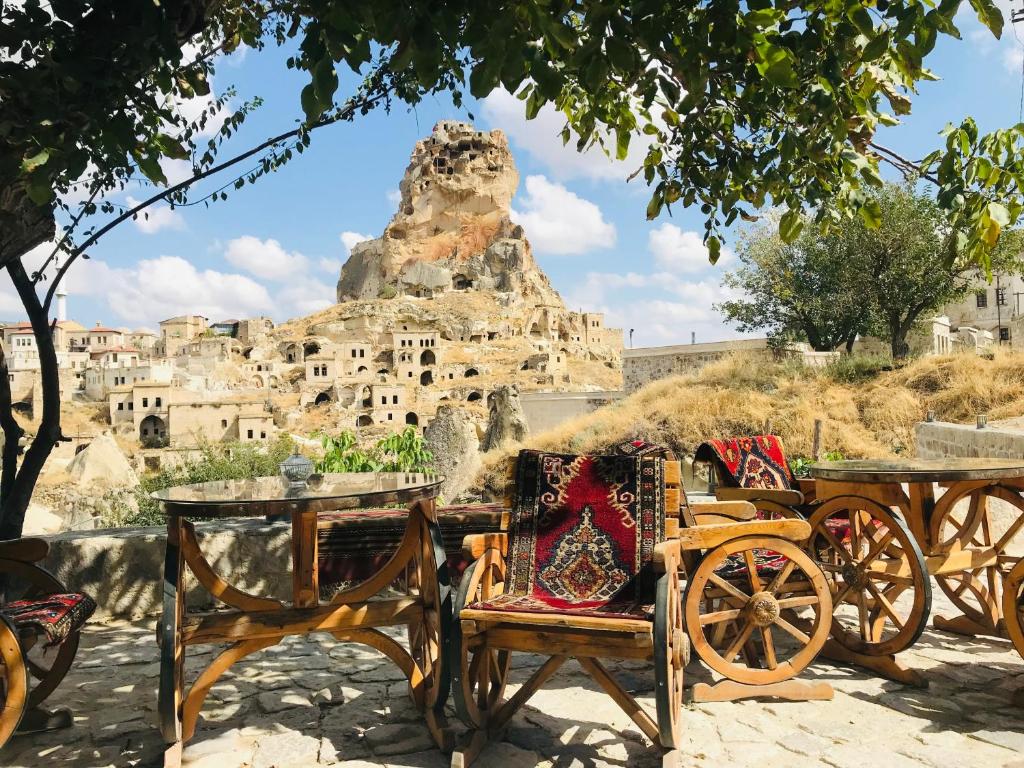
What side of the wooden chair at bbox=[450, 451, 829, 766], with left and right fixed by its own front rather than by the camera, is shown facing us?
front

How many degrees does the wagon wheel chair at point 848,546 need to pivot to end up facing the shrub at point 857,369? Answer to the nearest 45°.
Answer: approximately 135° to its left

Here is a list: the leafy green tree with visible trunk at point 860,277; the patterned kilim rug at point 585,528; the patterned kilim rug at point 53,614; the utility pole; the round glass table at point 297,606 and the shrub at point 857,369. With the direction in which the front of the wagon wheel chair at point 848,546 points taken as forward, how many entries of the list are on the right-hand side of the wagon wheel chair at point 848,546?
3

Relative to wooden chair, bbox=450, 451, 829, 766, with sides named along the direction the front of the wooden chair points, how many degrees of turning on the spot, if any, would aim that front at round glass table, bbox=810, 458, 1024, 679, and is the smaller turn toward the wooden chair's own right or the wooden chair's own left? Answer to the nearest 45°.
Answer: approximately 135° to the wooden chair's own left

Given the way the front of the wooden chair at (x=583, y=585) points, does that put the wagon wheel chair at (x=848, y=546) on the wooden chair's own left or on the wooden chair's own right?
on the wooden chair's own left

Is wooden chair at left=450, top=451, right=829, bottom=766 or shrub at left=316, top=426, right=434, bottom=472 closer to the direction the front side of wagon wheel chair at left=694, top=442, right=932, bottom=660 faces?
the wooden chair

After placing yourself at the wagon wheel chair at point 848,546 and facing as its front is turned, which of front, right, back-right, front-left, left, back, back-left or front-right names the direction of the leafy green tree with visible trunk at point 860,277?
back-left

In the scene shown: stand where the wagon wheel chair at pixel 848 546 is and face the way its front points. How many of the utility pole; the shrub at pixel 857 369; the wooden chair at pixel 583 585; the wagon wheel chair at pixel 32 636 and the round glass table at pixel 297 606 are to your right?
3

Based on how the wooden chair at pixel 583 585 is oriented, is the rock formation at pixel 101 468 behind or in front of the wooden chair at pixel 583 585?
behind

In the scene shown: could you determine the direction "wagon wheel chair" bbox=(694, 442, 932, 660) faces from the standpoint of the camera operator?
facing the viewer and to the right of the viewer

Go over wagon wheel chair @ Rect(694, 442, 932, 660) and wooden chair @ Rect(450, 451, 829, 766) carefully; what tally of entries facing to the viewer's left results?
0
